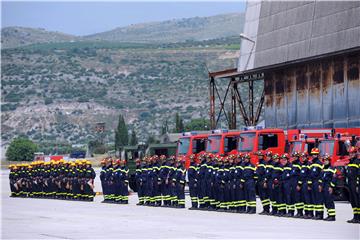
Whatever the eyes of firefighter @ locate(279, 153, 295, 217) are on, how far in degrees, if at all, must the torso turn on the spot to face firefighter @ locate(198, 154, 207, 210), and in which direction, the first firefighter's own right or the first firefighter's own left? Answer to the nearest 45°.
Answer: approximately 90° to the first firefighter's own right

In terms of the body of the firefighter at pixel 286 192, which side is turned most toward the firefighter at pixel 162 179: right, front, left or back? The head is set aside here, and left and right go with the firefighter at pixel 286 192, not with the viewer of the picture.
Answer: right

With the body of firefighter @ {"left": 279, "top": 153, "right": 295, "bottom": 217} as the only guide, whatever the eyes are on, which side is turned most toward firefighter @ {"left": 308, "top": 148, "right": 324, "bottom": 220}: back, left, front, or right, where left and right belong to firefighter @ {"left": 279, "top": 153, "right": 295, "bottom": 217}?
left

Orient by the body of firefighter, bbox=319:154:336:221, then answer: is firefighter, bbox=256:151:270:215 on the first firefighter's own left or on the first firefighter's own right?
on the first firefighter's own right

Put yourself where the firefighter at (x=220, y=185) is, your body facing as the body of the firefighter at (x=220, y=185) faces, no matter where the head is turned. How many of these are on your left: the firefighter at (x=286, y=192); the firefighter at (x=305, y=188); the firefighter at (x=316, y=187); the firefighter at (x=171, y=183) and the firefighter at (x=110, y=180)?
3
